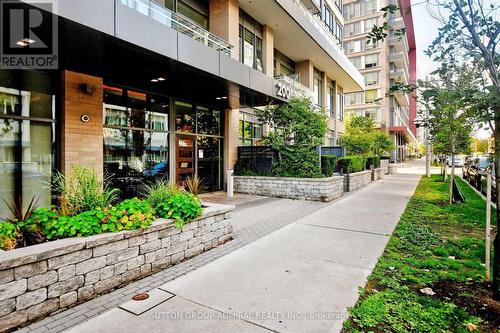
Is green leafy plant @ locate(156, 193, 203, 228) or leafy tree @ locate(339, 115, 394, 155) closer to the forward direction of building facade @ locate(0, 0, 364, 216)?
the green leafy plant

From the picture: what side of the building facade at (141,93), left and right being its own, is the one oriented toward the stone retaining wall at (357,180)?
left

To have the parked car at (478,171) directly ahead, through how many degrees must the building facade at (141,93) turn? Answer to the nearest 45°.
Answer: approximately 45° to its left

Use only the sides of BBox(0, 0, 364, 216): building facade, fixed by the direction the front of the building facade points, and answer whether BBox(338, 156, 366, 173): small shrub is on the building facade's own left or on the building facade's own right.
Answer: on the building facade's own left

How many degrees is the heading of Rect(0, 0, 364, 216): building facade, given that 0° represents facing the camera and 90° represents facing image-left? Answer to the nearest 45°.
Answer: approximately 315°

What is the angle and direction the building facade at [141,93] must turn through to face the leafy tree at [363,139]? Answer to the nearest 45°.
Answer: approximately 90° to its left

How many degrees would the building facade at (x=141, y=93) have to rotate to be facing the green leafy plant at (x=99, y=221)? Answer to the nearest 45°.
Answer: approximately 45° to its right
